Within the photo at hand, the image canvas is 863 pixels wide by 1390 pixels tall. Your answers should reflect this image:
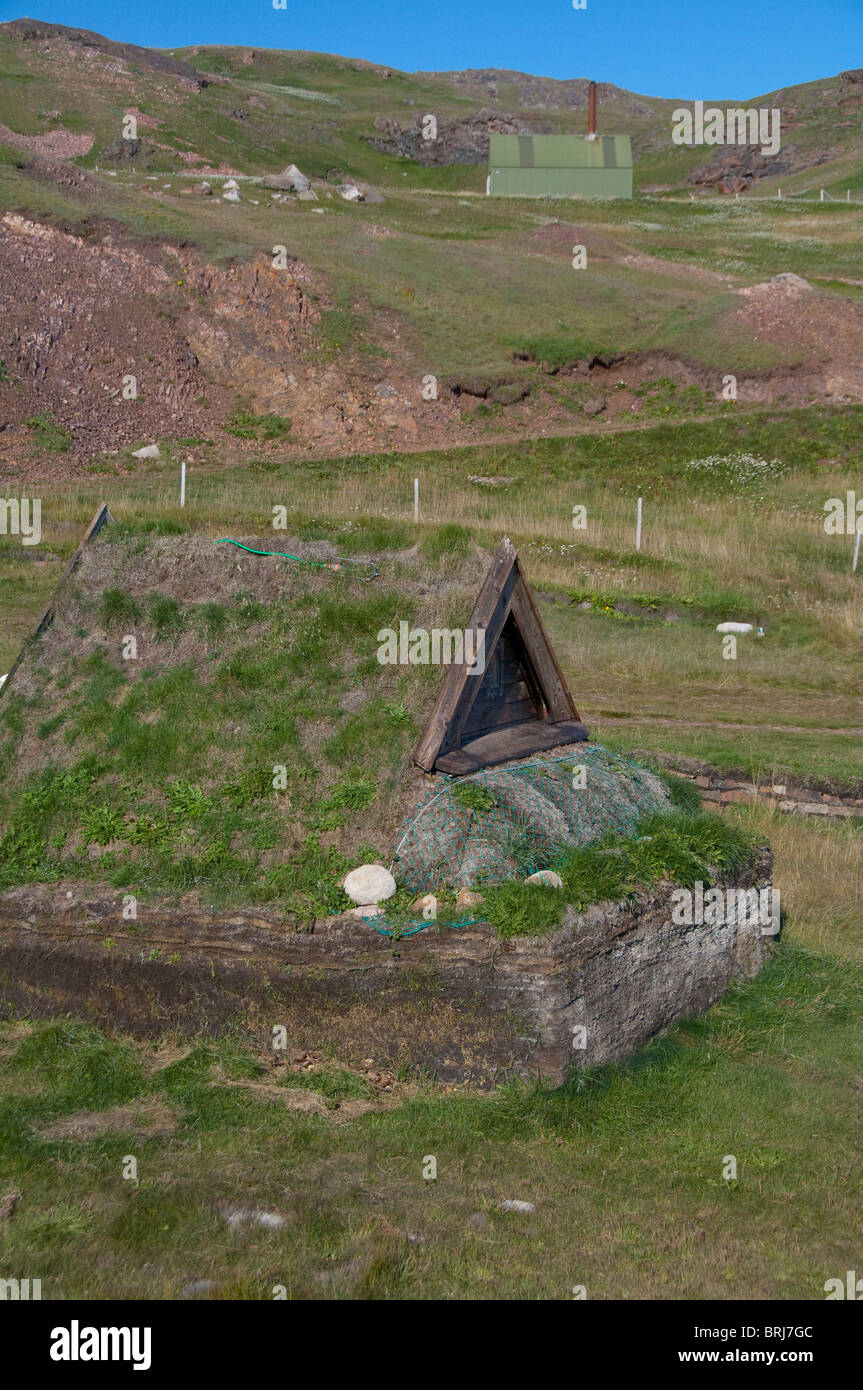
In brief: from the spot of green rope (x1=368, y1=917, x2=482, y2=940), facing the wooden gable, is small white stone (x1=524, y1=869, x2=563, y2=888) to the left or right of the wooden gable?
right

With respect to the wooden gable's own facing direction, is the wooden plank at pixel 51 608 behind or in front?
behind

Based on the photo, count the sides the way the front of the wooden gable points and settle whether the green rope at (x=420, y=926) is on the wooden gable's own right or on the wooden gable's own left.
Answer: on the wooden gable's own right

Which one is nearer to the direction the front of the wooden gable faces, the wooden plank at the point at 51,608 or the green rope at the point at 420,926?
the green rope

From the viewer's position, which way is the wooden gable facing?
facing the viewer and to the right of the viewer
